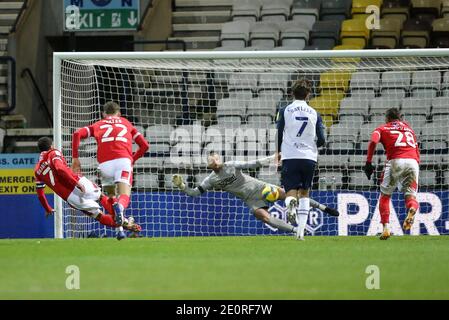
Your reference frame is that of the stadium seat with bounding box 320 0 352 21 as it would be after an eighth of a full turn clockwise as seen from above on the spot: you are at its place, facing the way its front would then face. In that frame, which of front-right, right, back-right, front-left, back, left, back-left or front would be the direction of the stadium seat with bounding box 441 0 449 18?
back-left

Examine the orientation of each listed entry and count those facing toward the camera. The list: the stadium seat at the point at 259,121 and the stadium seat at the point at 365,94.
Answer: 2

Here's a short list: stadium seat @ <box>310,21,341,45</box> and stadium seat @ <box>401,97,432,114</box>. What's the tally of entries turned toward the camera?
2

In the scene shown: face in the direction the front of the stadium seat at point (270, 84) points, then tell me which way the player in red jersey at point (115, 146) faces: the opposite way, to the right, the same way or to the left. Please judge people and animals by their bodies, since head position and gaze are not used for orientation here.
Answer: the opposite way

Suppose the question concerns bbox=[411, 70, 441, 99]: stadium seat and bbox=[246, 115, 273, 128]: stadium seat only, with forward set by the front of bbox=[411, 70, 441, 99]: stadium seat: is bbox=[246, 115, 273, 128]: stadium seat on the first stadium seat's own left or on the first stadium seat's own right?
on the first stadium seat's own right

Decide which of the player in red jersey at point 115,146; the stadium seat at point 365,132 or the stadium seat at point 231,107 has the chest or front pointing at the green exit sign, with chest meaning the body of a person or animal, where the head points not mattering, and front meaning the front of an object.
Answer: the player in red jersey

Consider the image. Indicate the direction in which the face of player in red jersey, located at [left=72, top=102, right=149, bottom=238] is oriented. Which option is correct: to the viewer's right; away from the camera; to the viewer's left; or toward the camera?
away from the camera

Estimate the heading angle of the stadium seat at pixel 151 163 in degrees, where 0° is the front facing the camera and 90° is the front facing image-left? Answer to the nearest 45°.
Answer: approximately 0°

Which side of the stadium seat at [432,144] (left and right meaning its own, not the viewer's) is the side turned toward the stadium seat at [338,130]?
right

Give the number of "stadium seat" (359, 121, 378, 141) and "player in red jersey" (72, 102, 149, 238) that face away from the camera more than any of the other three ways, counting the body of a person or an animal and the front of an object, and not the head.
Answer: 1

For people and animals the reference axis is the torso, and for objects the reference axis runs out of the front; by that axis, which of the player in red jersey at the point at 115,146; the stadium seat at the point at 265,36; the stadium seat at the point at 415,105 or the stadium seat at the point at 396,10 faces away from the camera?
the player in red jersey
